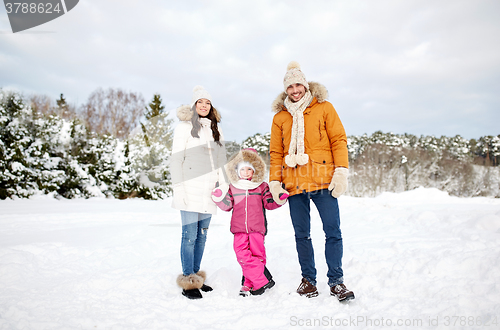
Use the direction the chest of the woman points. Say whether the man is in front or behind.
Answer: in front

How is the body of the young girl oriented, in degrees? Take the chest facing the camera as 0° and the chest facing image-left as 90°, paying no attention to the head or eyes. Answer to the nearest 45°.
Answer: approximately 0°

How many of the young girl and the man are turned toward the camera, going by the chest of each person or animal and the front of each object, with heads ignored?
2

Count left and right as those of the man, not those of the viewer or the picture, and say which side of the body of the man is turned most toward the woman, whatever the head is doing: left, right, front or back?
right

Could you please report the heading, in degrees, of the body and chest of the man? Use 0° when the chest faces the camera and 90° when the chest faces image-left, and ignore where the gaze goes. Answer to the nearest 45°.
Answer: approximately 0°
